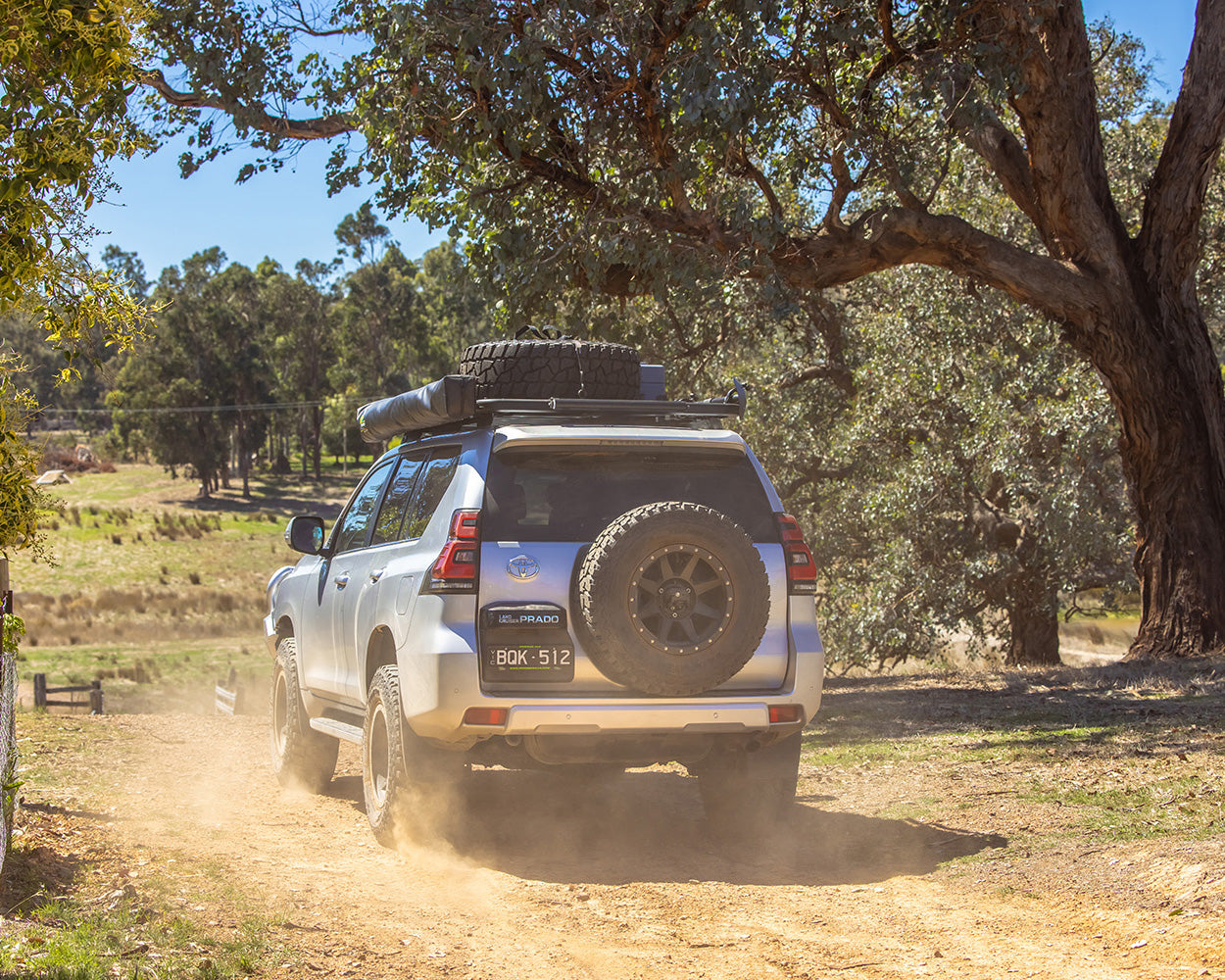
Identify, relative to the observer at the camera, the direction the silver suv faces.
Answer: facing away from the viewer and to the left of the viewer

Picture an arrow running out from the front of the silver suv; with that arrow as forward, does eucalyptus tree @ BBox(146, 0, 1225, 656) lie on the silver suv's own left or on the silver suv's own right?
on the silver suv's own right

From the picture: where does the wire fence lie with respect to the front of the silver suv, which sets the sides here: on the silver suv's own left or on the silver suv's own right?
on the silver suv's own left
